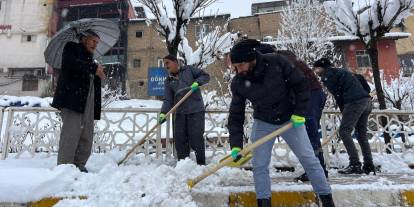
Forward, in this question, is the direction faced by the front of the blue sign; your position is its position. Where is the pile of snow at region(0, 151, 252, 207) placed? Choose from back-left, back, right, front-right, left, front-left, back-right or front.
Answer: front

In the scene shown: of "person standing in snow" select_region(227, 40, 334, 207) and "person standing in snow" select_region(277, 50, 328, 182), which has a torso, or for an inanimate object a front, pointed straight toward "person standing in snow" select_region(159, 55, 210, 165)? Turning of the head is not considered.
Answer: "person standing in snow" select_region(277, 50, 328, 182)

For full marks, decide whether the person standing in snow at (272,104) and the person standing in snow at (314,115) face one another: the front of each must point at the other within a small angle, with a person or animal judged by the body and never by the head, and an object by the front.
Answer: no

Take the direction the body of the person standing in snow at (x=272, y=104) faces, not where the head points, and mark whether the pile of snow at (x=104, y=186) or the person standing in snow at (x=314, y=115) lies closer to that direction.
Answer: the pile of snow

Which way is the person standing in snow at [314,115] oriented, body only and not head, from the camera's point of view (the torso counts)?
to the viewer's left

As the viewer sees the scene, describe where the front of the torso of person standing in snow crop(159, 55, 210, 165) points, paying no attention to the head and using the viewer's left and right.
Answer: facing the viewer and to the left of the viewer

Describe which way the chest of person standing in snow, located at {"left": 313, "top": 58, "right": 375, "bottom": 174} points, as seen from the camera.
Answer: to the viewer's left

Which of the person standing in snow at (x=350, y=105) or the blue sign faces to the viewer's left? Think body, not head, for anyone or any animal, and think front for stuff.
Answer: the person standing in snow

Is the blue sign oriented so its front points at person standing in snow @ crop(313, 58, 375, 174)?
no

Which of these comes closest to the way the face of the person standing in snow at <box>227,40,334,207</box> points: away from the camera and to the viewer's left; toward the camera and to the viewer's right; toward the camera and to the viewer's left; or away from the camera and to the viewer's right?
toward the camera and to the viewer's left

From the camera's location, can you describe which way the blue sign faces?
facing the viewer

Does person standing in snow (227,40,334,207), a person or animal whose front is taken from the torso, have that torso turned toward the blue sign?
no

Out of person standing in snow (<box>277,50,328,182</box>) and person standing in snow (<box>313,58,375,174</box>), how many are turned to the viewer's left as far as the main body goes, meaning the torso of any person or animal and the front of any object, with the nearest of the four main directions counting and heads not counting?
2
